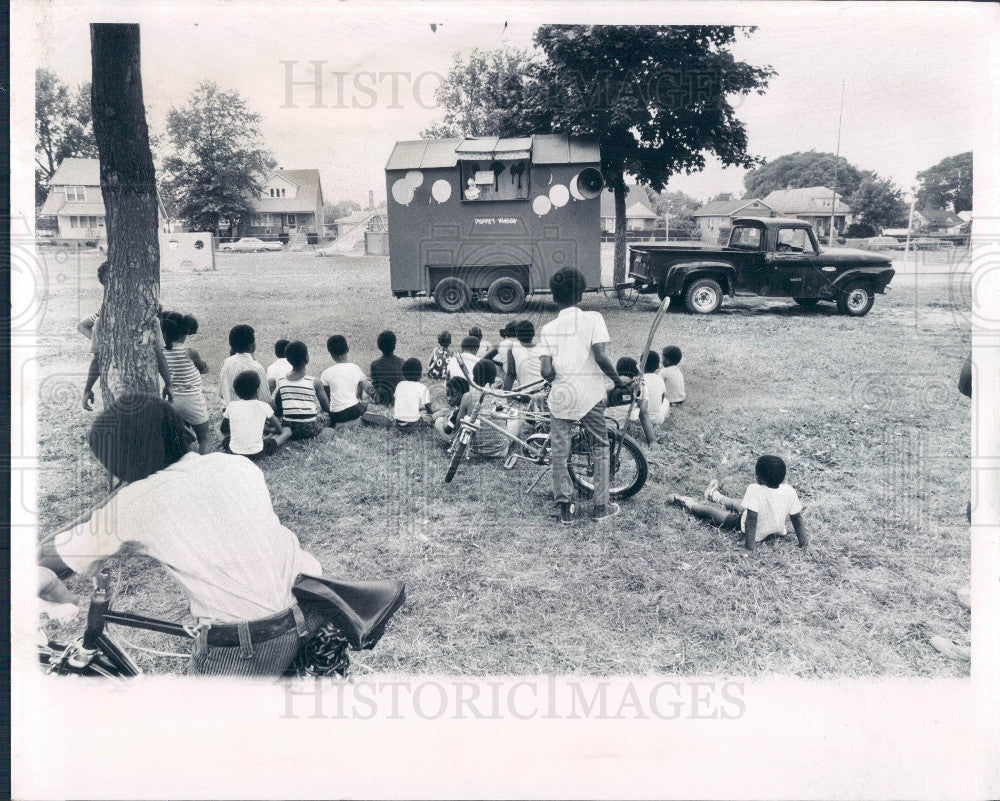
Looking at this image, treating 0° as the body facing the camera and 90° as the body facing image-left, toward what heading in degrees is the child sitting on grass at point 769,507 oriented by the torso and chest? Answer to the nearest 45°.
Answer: approximately 135°

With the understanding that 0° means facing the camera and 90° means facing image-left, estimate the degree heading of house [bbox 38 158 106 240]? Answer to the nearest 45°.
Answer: approximately 0°

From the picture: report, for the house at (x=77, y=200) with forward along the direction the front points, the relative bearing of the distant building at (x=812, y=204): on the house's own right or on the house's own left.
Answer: on the house's own left

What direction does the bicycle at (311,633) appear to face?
to the viewer's left

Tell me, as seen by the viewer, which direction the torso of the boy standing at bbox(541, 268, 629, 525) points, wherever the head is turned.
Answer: away from the camera

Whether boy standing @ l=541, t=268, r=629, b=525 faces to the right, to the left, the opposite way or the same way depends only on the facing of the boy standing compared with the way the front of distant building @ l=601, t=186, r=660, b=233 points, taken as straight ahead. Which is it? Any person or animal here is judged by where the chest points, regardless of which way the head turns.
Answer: the opposite way

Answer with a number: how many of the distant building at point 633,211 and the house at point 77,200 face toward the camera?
2

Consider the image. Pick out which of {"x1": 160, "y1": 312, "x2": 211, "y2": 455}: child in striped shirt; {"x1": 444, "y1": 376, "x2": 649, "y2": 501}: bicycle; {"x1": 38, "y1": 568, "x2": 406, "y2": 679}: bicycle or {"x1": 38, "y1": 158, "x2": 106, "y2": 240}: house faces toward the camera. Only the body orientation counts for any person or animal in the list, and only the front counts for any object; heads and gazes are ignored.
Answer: the house

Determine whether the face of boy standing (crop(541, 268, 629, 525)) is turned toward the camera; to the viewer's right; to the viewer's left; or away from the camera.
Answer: away from the camera

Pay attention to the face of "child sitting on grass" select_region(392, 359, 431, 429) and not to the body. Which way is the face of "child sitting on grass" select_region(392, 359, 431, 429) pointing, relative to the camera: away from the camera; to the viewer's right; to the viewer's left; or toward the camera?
away from the camera

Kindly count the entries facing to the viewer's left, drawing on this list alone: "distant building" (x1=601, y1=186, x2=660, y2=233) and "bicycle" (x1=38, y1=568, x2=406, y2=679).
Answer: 1

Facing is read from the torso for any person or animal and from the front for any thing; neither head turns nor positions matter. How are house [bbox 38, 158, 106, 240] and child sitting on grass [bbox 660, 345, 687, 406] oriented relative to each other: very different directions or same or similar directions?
very different directions
